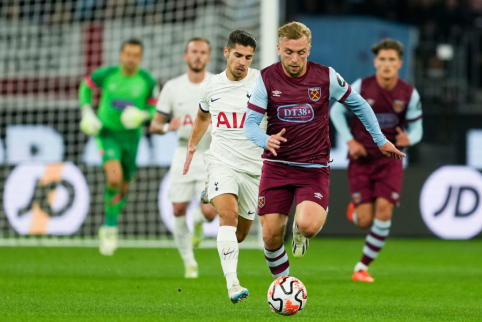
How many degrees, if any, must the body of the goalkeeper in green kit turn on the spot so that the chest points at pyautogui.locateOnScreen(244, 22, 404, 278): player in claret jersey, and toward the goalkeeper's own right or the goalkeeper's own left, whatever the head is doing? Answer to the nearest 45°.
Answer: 0° — they already face them

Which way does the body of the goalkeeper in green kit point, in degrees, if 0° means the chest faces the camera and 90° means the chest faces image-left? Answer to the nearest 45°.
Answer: approximately 0°

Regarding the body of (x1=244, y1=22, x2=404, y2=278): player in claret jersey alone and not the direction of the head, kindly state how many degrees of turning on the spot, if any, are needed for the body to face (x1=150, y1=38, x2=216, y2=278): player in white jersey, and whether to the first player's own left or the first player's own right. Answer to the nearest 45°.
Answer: approximately 135° to the first player's own right

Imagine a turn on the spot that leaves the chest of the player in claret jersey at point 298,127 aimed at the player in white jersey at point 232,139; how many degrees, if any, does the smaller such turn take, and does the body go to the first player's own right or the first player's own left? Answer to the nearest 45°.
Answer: approximately 135° to the first player's own right

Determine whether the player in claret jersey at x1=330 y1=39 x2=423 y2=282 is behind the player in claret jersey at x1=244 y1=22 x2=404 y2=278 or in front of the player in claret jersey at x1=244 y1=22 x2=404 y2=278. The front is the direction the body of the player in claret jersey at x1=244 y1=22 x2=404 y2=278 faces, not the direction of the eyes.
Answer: behind

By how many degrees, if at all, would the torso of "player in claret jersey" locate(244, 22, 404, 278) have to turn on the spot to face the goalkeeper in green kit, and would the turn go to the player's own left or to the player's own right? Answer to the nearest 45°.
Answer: approximately 135° to the player's own right

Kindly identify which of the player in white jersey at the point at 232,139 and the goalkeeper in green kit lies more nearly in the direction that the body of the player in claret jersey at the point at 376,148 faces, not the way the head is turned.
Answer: the player in white jersey

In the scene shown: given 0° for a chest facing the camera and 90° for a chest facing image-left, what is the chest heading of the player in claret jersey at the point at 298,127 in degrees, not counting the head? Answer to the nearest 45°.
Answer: approximately 0°

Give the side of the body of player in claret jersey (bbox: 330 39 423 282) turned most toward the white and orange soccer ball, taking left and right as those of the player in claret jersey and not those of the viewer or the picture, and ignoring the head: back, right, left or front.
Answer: front

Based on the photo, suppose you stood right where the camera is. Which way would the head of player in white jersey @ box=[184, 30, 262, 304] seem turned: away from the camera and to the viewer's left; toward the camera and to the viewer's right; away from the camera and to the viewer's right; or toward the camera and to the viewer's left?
toward the camera and to the viewer's right
